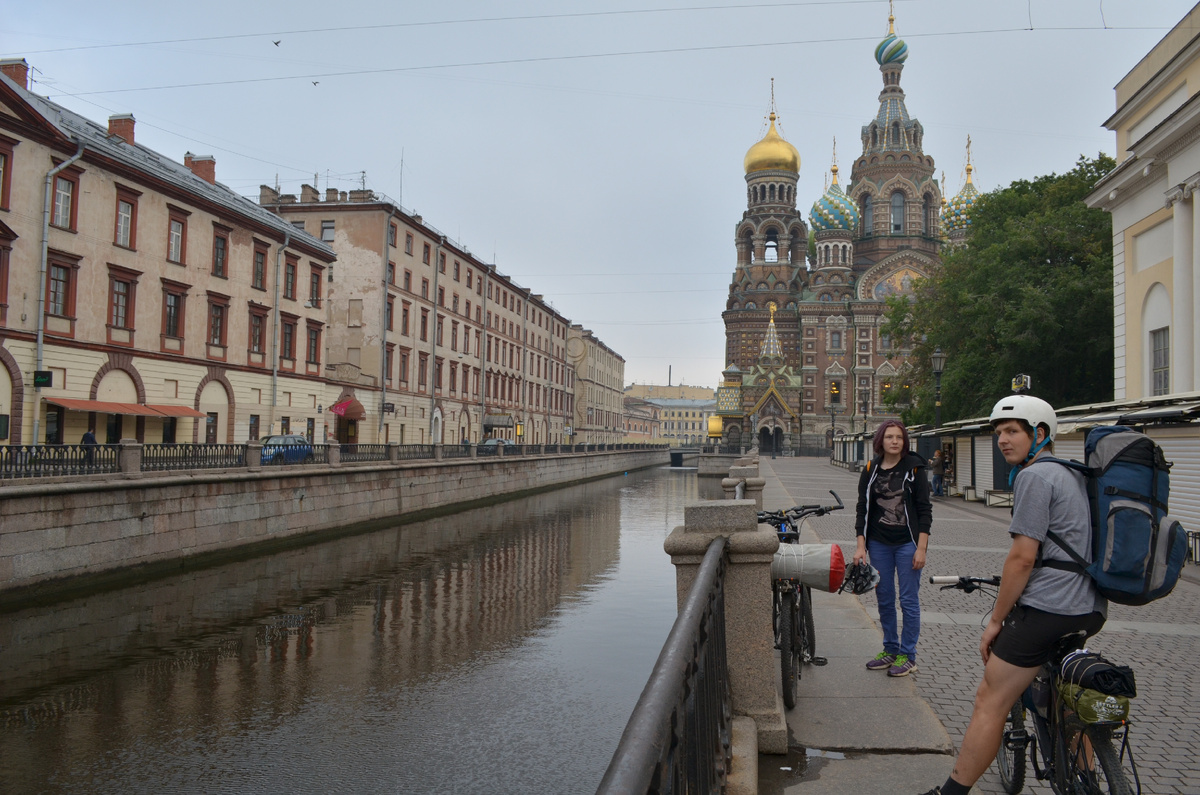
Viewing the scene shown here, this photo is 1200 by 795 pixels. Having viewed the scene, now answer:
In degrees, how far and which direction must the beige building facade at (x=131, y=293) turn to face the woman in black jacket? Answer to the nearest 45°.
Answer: approximately 45° to its right

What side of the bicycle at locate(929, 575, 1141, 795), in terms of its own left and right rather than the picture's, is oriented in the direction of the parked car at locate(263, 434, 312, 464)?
front

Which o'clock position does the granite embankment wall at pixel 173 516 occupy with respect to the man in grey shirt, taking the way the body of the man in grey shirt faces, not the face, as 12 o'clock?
The granite embankment wall is roughly at 1 o'clock from the man in grey shirt.

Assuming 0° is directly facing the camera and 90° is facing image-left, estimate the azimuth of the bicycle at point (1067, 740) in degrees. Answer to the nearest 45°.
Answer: approximately 135°

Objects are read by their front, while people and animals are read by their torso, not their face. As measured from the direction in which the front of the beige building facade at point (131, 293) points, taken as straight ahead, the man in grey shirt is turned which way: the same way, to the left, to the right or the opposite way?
the opposite way

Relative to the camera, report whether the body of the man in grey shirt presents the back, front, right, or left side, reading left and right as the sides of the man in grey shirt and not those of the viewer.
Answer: left

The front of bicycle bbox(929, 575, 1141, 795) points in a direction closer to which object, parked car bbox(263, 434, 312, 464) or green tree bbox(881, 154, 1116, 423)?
the parked car

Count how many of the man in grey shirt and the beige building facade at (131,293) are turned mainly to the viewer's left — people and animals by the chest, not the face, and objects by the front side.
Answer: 1

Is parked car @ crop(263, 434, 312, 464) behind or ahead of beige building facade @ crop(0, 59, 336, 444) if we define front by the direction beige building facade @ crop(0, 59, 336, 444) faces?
ahead

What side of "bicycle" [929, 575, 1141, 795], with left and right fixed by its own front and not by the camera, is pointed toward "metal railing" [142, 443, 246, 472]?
front

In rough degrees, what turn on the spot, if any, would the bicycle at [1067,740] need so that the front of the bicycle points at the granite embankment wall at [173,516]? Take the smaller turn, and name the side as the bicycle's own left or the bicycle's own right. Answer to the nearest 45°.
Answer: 0° — it already faces it

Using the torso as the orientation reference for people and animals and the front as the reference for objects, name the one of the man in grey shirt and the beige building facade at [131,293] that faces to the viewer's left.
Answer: the man in grey shirt
